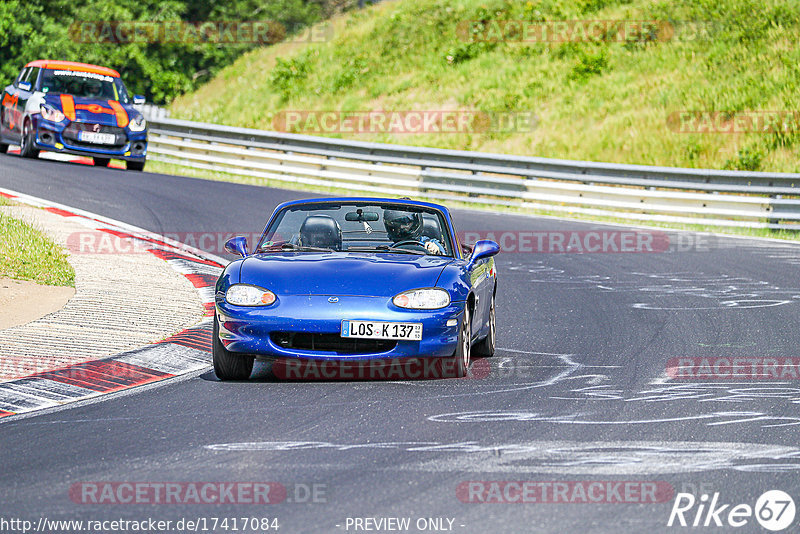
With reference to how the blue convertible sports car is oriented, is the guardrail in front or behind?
behind

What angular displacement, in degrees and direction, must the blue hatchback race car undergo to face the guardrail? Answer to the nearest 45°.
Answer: approximately 45° to its left

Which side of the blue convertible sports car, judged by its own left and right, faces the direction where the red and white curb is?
right

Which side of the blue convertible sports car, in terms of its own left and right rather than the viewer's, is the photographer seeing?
front

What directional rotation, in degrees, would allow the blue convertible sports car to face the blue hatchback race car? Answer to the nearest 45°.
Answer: approximately 180°

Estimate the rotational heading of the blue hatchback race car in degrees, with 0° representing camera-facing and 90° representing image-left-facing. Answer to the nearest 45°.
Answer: approximately 315°

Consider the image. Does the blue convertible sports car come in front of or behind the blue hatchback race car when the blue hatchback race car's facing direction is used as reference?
in front

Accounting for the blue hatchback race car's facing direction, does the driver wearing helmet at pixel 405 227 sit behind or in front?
in front

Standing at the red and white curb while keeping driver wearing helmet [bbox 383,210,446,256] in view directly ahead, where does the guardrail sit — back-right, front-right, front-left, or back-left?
front-left

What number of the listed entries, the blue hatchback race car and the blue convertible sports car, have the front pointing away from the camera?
0
